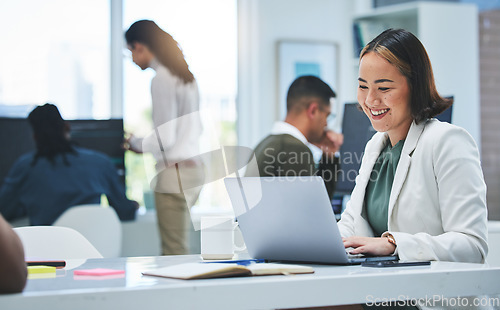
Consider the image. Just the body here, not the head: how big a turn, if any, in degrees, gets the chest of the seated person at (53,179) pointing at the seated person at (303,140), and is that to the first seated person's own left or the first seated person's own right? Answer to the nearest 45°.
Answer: approximately 135° to the first seated person's own right

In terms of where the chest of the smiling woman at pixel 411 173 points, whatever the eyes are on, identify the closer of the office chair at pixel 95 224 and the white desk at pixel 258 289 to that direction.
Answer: the white desk

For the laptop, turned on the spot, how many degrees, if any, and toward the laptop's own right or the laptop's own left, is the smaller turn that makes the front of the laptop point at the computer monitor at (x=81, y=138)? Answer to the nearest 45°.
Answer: approximately 90° to the laptop's own left

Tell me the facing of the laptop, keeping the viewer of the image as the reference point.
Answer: facing away from the viewer and to the right of the viewer

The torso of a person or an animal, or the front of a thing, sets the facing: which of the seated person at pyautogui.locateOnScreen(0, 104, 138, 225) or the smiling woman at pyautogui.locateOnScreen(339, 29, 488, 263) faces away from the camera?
the seated person

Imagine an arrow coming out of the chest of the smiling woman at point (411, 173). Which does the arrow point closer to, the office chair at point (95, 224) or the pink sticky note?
the pink sticky note

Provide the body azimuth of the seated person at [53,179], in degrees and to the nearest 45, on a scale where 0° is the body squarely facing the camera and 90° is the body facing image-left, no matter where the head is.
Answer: approximately 180°
